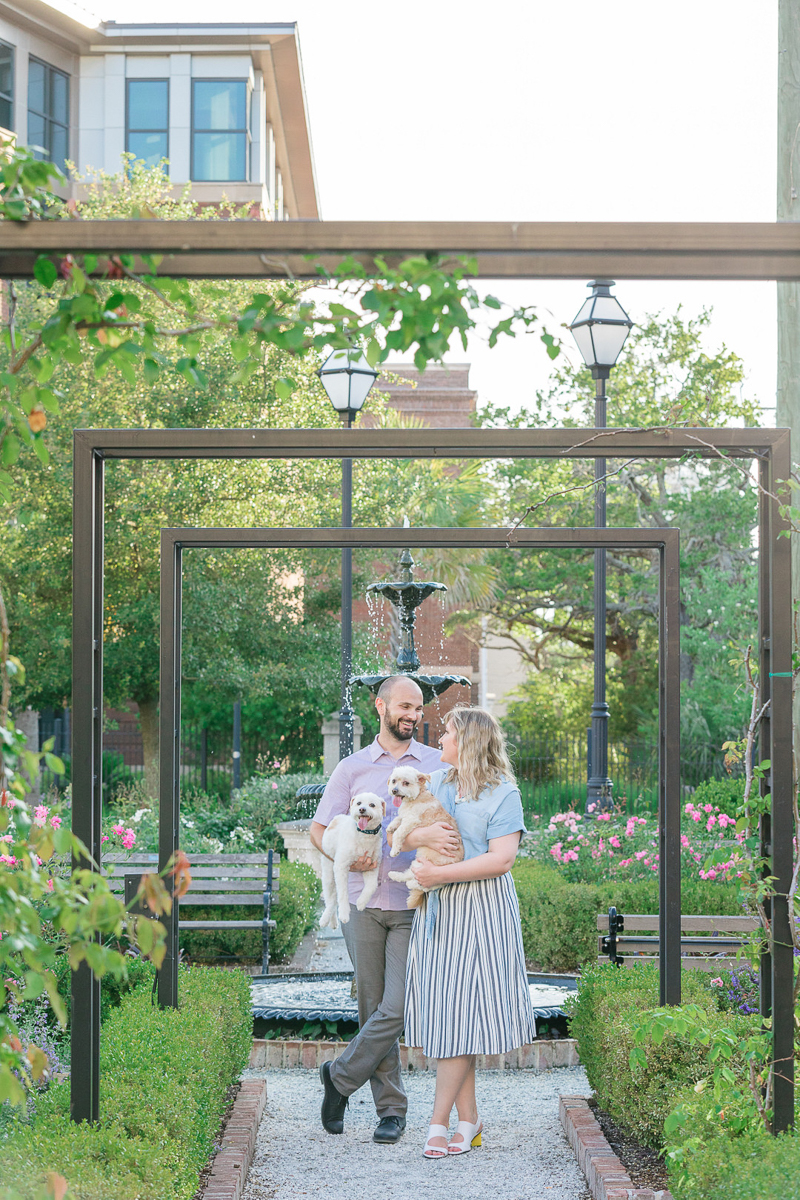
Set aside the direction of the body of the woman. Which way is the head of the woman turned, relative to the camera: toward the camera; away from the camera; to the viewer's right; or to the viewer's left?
to the viewer's left

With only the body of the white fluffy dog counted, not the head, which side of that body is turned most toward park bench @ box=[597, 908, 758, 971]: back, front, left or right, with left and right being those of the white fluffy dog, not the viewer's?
left

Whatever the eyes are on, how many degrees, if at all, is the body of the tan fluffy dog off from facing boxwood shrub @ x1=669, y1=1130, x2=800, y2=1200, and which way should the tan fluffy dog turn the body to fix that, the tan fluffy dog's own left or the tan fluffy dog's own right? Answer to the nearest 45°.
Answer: approximately 90° to the tan fluffy dog's own left

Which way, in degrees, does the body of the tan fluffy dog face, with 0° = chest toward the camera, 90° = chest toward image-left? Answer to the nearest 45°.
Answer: approximately 45°

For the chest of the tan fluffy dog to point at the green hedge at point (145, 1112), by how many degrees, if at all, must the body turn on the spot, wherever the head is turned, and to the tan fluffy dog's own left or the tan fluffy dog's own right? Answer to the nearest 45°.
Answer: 0° — it already faces it

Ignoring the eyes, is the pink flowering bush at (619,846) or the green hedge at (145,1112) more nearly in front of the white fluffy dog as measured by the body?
the green hedge

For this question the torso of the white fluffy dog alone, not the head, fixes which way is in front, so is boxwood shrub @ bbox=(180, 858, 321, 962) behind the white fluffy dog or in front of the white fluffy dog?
behind
